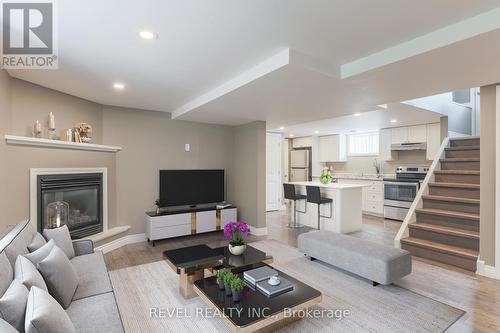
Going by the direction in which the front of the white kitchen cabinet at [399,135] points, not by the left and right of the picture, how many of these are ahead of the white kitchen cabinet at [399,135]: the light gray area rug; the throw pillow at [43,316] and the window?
2

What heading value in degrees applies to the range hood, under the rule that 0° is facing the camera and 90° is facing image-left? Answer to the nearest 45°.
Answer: approximately 0°

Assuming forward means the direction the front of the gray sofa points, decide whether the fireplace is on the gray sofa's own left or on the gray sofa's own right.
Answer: on the gray sofa's own left

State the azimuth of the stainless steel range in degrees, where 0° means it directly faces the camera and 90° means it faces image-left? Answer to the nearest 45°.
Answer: approximately 0°

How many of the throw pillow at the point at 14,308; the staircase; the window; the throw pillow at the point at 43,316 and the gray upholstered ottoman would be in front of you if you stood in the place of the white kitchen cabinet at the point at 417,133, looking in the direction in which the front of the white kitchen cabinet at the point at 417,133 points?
4

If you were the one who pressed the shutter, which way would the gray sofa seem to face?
facing to the right of the viewer
